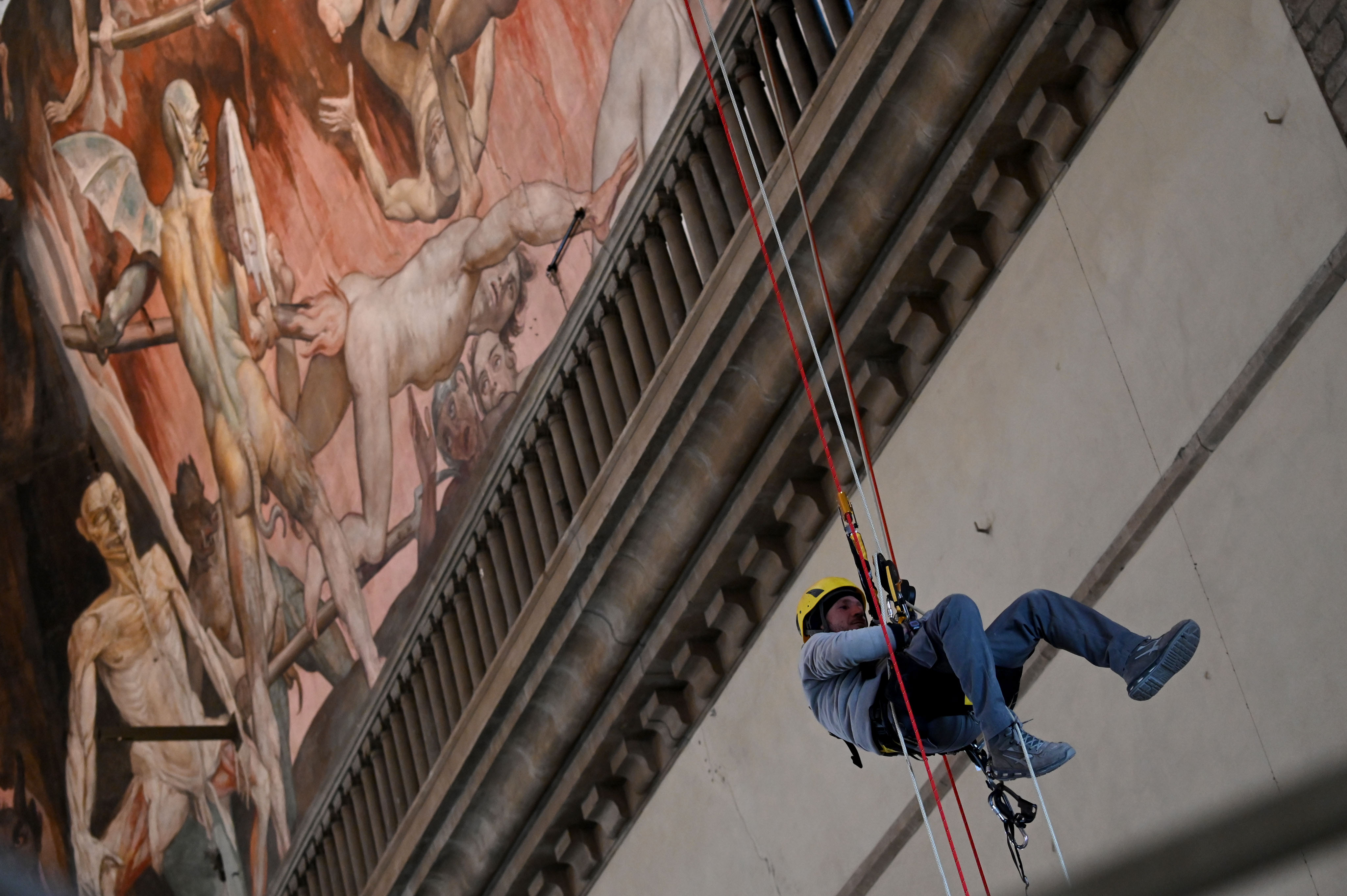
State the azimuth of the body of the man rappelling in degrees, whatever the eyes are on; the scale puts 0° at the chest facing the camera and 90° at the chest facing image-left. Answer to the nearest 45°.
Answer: approximately 270°

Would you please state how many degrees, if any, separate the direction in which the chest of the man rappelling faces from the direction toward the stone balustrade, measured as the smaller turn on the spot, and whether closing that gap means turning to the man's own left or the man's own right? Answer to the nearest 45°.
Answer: approximately 90° to the man's own left
